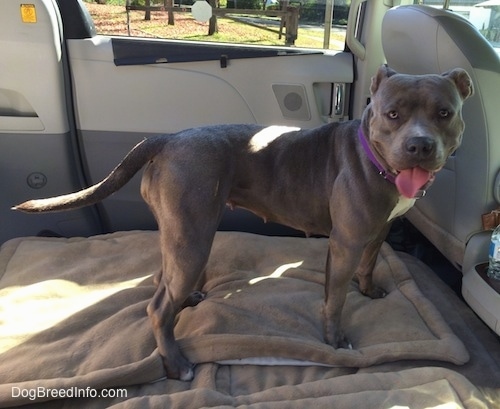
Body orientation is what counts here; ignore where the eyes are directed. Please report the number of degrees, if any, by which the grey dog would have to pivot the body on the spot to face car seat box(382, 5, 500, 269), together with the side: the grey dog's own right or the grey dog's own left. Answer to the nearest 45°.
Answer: approximately 45° to the grey dog's own left

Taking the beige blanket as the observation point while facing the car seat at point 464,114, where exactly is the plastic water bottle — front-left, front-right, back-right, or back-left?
front-right

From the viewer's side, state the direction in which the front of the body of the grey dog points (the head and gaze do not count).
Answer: to the viewer's right

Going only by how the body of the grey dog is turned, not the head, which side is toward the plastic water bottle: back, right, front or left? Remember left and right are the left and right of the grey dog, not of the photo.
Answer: front
